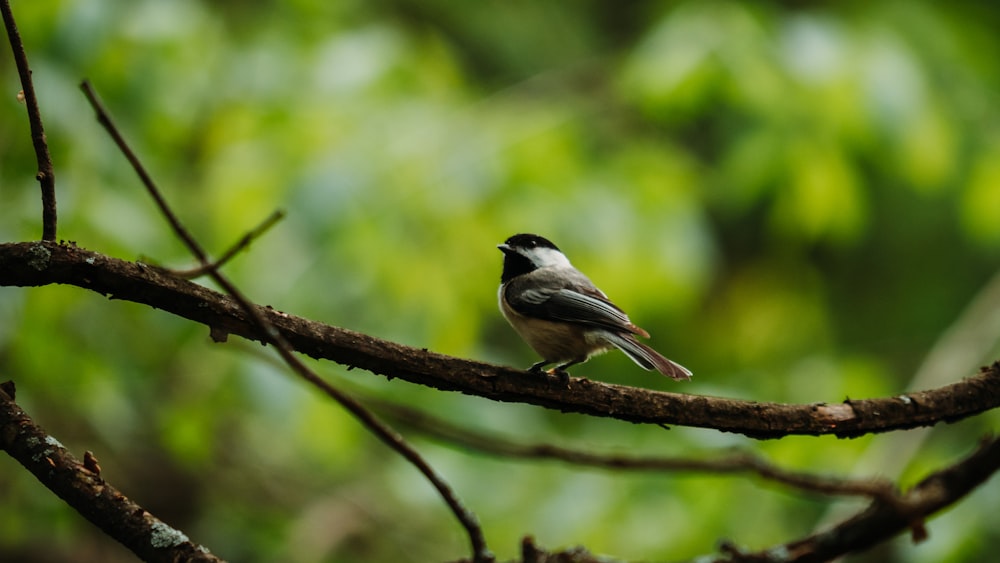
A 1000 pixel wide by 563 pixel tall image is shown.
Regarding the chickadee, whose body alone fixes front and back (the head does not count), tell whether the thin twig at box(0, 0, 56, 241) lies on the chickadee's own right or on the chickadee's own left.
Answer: on the chickadee's own left

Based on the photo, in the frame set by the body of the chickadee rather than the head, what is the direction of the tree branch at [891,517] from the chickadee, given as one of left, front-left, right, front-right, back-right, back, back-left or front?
back-left

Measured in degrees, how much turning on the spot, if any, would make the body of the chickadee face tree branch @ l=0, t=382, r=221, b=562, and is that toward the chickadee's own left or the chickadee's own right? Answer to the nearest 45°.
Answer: approximately 45° to the chickadee's own left

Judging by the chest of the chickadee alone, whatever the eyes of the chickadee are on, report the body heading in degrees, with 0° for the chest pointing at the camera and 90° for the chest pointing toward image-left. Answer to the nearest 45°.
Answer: approximately 90°
